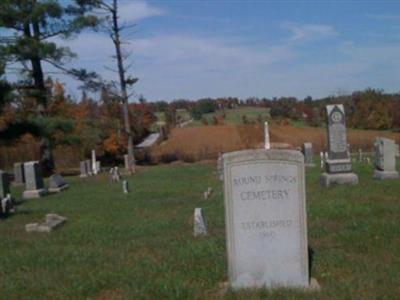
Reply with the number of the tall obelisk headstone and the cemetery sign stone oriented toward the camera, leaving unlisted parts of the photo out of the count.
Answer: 2

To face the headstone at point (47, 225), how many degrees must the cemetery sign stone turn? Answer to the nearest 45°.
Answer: approximately 135° to its right

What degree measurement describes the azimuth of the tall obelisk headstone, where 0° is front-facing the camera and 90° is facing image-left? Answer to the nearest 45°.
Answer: approximately 0°

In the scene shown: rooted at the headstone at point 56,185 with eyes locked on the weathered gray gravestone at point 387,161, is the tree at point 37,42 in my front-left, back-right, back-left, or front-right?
back-left

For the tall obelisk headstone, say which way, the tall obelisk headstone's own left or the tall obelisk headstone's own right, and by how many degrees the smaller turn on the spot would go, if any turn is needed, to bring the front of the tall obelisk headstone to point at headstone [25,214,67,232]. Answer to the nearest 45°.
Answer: approximately 45° to the tall obelisk headstone's own right

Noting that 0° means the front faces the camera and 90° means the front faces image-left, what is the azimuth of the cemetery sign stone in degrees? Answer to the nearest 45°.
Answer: approximately 0°

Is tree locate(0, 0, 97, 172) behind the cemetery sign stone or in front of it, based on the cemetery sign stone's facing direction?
behind

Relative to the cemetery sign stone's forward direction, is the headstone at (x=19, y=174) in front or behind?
behind

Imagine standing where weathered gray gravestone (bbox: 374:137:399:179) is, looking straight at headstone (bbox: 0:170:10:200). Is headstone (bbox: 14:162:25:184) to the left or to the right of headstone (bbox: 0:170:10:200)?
right
